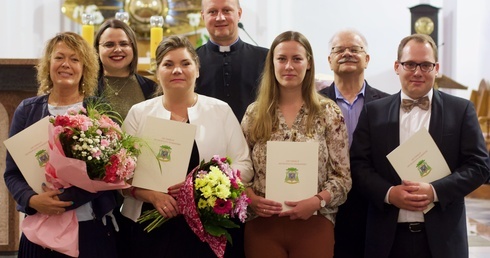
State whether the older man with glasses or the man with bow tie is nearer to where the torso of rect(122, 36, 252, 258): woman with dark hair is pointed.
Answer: the man with bow tie

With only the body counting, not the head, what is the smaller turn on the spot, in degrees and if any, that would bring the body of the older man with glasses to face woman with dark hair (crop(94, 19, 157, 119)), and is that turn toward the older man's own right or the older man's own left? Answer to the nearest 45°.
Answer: approximately 90° to the older man's own right

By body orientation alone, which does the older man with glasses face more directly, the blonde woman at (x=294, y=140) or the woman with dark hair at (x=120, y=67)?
the blonde woman

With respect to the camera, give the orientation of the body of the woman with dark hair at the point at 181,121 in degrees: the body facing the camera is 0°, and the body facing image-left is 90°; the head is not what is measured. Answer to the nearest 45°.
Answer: approximately 0°

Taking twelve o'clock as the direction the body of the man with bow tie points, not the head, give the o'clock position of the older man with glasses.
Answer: The older man with glasses is roughly at 5 o'clock from the man with bow tie.

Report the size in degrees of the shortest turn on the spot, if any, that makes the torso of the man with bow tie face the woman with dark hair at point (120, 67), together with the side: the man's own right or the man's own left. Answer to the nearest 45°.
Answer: approximately 90° to the man's own right
